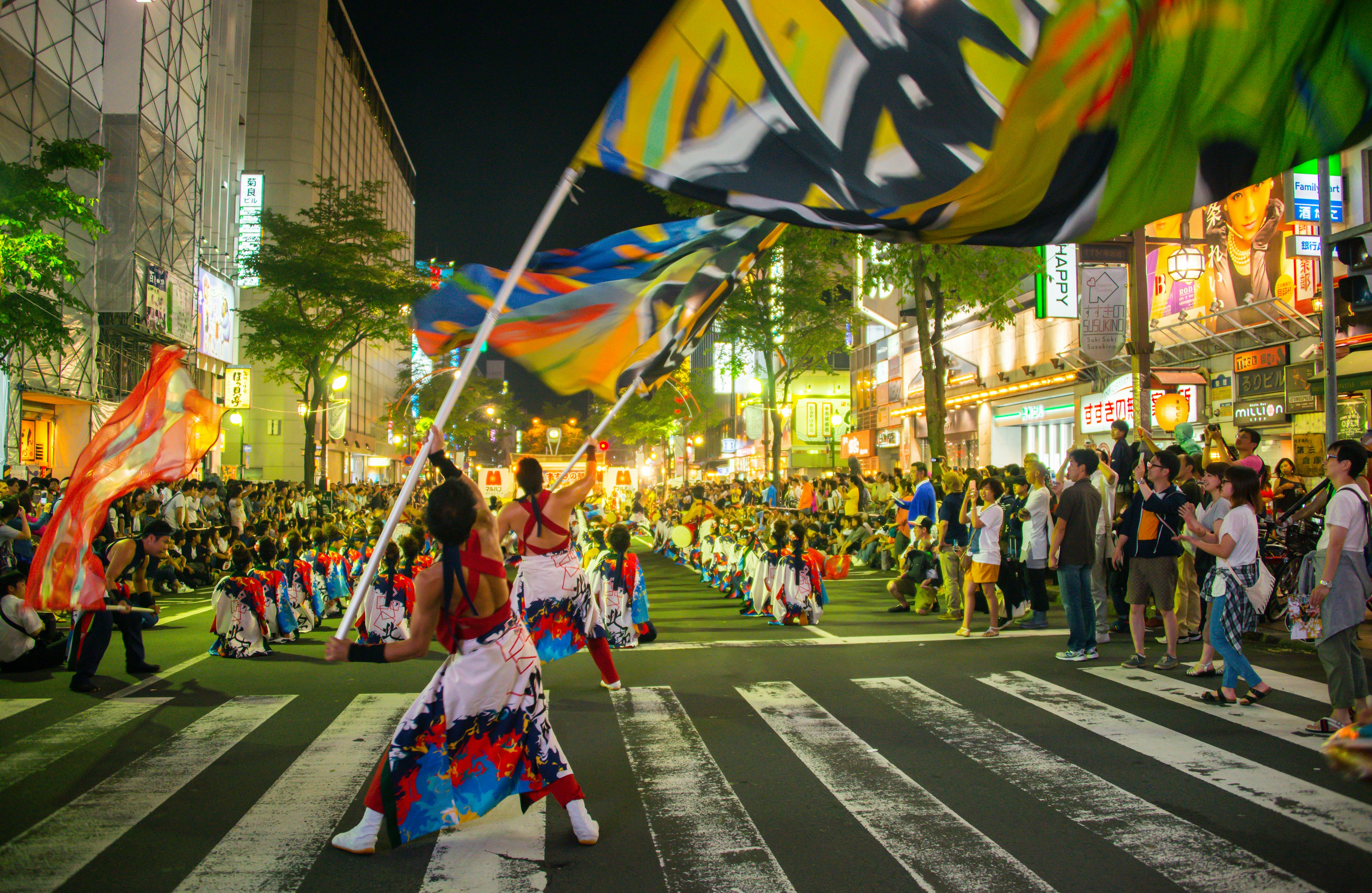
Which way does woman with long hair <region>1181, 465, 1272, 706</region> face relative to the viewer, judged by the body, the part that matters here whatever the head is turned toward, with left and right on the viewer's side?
facing to the left of the viewer

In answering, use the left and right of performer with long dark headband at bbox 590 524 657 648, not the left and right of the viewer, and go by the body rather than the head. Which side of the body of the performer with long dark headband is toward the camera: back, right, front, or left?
back

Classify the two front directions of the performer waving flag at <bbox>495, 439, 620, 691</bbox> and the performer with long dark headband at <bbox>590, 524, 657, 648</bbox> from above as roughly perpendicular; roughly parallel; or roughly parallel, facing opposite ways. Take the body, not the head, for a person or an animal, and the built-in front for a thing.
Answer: roughly parallel

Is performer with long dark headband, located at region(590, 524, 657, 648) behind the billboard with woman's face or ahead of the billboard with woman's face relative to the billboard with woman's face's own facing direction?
ahead

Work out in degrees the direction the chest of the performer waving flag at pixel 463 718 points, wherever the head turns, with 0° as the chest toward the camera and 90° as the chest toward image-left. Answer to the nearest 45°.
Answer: approximately 180°

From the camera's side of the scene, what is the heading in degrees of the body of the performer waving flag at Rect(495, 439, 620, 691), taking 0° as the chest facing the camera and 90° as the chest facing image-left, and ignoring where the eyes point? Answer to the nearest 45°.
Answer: approximately 180°

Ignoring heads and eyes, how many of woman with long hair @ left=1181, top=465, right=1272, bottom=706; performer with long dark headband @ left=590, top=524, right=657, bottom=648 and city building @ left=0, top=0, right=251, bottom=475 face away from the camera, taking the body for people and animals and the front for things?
1

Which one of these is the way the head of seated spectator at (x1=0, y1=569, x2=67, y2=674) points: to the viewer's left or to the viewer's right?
to the viewer's right

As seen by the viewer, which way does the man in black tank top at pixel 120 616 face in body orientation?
to the viewer's right

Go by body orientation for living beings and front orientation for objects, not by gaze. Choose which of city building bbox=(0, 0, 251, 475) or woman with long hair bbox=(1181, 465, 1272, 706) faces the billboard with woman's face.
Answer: the city building

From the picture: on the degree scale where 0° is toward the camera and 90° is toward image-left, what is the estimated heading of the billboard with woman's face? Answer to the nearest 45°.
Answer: approximately 45°

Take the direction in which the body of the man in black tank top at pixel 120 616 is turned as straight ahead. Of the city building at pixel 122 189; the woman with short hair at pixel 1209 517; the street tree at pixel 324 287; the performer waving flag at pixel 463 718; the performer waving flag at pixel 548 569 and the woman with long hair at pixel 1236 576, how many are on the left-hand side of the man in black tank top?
2

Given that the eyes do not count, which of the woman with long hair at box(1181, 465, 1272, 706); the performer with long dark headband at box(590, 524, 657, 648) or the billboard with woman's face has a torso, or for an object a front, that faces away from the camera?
the performer with long dark headband at box(590, 524, 657, 648)

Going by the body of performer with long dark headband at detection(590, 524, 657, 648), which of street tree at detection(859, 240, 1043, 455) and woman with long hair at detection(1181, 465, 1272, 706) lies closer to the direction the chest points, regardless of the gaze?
the street tree

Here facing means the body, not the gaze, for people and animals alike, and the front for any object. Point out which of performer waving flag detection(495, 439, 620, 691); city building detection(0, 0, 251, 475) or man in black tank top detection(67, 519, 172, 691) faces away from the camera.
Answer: the performer waving flag

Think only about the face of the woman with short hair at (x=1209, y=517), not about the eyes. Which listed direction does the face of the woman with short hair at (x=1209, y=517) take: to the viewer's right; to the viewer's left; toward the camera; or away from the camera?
to the viewer's left

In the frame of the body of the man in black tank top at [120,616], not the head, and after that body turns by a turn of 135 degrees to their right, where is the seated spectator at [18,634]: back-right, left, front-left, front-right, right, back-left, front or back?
right

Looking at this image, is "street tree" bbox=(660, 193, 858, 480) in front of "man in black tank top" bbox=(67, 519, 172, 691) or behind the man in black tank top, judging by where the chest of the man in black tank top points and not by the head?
in front

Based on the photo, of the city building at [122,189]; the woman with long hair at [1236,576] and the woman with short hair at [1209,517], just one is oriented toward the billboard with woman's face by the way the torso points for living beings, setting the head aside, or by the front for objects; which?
the city building

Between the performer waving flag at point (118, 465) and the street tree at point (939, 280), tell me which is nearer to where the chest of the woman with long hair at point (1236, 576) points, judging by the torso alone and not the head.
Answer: the performer waving flag

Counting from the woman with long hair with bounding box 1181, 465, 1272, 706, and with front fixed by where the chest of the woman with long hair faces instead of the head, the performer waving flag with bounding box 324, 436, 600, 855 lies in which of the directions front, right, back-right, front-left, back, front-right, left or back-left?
front-left
